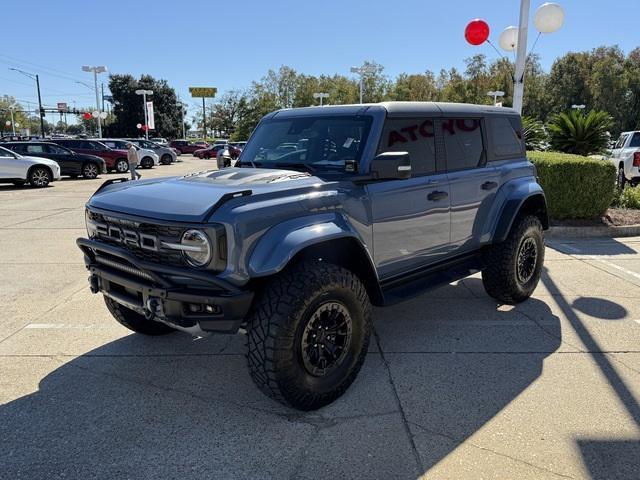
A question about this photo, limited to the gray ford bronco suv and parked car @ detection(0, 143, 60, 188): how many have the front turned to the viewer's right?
1

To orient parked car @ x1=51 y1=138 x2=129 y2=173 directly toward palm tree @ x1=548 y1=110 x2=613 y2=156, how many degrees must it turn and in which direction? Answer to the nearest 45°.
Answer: approximately 45° to its right

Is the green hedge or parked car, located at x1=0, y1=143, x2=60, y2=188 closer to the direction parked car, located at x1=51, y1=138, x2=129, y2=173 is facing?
the green hedge

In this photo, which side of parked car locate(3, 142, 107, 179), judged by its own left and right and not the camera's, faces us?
right

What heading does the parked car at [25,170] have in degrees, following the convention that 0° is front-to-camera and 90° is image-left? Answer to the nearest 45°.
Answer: approximately 270°

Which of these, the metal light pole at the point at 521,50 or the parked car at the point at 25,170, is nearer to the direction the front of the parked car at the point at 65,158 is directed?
the metal light pole

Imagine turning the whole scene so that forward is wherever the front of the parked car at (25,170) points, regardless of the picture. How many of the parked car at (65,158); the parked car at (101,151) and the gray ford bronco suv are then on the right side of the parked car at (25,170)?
1

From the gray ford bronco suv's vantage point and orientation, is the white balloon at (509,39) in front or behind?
behind

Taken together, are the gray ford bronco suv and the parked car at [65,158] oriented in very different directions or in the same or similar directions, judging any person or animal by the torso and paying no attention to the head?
very different directions

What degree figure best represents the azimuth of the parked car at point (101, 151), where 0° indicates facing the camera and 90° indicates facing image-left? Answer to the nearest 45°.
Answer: approximately 270°
